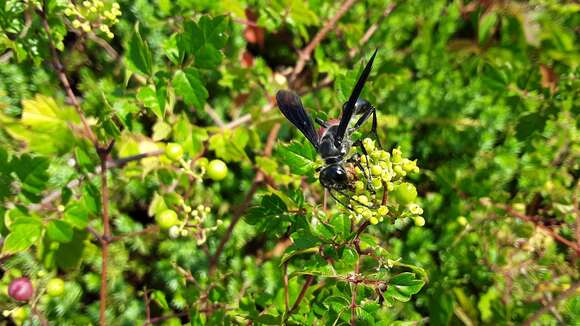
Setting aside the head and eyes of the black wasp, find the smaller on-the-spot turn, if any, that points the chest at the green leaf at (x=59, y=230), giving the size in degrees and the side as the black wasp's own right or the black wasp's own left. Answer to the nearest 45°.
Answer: approximately 90° to the black wasp's own right

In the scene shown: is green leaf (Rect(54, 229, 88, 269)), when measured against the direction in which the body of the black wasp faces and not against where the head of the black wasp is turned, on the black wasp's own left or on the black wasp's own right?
on the black wasp's own right

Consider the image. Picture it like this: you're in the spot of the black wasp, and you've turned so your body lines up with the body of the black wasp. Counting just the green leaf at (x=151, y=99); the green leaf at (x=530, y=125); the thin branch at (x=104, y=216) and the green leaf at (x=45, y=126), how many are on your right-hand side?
3

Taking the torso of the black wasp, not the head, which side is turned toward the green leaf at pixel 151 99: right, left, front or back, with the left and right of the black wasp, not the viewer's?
right

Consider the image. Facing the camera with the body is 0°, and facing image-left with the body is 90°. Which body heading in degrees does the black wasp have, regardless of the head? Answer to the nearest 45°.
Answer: approximately 0°

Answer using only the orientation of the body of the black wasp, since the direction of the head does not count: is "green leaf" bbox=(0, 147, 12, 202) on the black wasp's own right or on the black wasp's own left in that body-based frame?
on the black wasp's own right

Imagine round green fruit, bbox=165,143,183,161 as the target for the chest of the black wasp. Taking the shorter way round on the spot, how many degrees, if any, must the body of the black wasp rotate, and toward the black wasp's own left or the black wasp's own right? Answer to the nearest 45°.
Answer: approximately 90° to the black wasp's own right

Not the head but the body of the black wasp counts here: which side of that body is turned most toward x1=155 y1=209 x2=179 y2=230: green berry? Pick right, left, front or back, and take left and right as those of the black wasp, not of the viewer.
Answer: right

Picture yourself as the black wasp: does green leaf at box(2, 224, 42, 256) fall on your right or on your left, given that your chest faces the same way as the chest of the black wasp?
on your right

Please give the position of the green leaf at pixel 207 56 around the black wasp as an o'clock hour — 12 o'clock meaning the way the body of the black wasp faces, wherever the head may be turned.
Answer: The green leaf is roughly at 3 o'clock from the black wasp.
